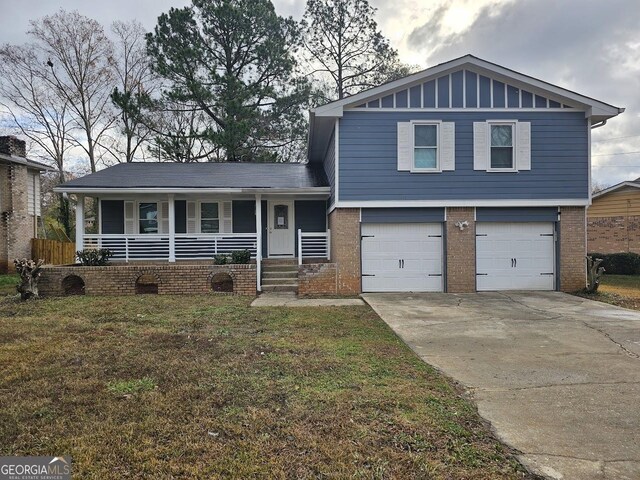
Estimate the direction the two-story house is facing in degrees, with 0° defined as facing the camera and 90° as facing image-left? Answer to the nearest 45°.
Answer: approximately 0°

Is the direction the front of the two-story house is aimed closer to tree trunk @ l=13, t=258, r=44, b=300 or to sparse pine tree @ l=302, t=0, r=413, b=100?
the tree trunk

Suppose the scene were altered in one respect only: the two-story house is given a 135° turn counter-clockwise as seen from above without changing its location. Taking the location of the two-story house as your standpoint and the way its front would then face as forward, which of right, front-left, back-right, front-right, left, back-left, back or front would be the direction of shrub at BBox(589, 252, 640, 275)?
front

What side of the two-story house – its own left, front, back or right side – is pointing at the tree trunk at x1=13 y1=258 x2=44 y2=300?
right

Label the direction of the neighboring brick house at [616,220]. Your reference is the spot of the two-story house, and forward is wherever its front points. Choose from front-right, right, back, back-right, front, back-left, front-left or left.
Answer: back-left

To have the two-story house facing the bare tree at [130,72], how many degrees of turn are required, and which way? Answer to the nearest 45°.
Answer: approximately 135° to its right

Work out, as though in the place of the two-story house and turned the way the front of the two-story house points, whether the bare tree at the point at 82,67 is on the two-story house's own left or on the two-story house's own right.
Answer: on the two-story house's own right

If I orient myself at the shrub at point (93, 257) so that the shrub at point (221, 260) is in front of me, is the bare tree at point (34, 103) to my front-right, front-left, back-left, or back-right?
back-left

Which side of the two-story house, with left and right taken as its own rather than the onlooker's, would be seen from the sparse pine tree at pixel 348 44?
back

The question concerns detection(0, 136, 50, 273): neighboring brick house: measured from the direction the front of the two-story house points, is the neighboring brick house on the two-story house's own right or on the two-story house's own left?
on the two-story house's own right

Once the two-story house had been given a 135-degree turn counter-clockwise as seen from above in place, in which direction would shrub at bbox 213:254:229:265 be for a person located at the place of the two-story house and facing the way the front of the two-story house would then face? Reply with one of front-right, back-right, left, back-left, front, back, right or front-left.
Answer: back-left

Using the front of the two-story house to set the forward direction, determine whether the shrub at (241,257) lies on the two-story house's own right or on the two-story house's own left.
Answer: on the two-story house's own right
